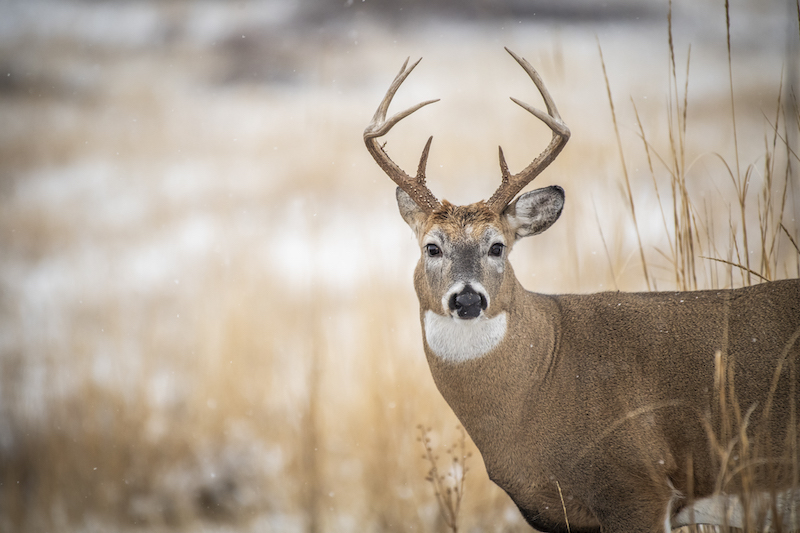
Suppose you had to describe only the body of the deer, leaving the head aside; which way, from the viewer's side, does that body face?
to the viewer's left
